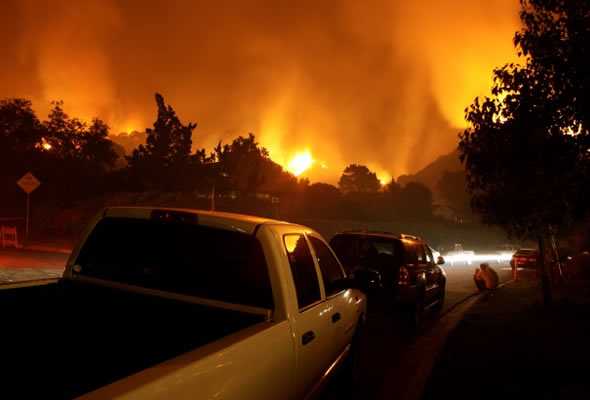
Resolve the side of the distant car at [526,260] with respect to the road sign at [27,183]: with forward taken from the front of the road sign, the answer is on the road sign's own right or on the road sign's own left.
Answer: on the road sign's own left

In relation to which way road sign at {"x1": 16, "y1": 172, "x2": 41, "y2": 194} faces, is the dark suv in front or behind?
in front

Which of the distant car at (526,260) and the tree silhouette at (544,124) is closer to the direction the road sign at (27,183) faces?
the tree silhouette

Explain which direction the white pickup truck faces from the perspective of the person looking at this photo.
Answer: facing away from the viewer and to the right of the viewer

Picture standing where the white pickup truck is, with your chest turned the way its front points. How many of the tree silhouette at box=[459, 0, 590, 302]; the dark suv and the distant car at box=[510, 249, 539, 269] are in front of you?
3

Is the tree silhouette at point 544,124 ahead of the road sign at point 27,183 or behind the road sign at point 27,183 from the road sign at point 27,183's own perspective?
ahead

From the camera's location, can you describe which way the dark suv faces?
facing away from the viewer and to the right of the viewer

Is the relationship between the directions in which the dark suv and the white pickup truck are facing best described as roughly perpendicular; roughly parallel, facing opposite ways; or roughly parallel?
roughly parallel

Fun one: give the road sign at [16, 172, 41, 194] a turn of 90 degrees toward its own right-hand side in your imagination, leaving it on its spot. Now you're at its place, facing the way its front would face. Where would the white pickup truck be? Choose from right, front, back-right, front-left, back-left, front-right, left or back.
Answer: left

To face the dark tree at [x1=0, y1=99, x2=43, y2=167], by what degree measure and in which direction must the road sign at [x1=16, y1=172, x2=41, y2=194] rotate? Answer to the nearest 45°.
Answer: approximately 180°

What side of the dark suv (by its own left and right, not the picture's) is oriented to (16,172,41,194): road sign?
left

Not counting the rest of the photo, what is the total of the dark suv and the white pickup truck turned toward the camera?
0

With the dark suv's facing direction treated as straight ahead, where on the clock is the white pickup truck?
The white pickup truck is roughly at 5 o'clock from the dark suv.

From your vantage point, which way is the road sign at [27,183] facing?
toward the camera

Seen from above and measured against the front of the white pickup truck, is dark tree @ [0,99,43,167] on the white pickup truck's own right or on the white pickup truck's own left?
on the white pickup truck's own left

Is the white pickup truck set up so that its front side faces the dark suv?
yes
